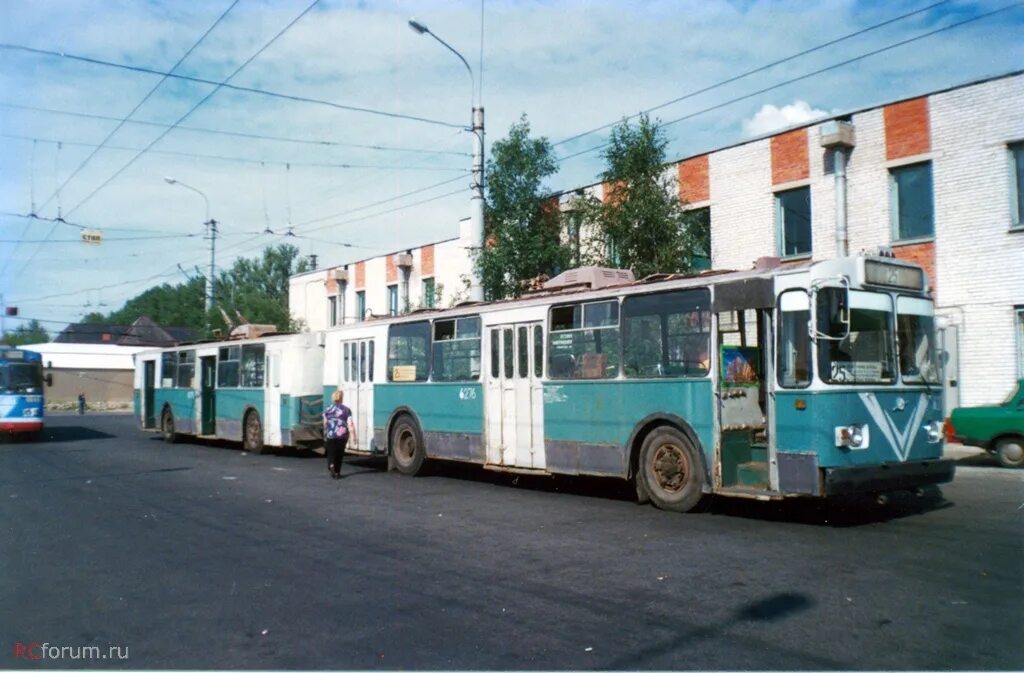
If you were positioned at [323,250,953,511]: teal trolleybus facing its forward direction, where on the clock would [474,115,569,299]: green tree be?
The green tree is roughly at 7 o'clock from the teal trolleybus.

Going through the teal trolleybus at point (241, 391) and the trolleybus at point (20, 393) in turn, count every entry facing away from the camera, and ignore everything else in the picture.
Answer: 0

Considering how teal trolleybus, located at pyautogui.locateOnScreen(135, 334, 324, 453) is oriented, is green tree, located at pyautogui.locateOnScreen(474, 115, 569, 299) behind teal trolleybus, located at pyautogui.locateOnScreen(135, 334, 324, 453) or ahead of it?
ahead

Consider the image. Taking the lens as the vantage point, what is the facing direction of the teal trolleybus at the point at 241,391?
facing the viewer and to the right of the viewer

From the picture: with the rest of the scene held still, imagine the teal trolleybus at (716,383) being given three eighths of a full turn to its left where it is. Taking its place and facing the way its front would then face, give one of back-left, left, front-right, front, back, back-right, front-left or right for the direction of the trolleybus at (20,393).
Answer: front-left

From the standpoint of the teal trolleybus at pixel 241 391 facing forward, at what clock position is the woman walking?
The woman walking is roughly at 1 o'clock from the teal trolleybus.

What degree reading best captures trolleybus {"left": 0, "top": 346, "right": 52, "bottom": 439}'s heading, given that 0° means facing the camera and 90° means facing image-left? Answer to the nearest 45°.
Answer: approximately 0°

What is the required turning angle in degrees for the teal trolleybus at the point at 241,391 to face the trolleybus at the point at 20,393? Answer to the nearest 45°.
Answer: approximately 180°
